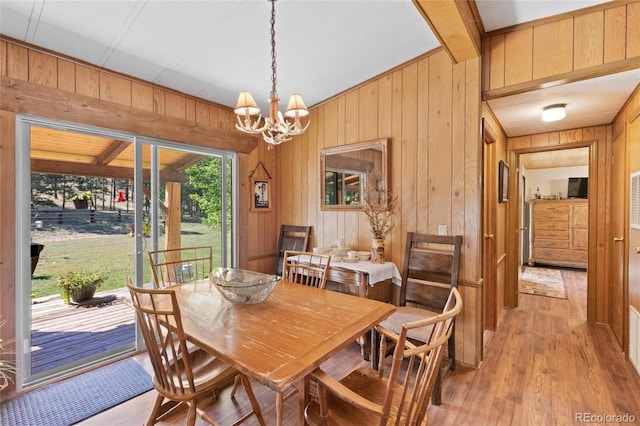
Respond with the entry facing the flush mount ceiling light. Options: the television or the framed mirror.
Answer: the television

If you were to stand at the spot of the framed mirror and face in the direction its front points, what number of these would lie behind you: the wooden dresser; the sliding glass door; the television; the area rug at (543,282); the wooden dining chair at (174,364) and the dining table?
3

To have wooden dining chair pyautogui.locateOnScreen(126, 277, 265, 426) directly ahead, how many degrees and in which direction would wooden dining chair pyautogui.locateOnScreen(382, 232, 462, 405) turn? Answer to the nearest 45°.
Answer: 0° — it already faces it

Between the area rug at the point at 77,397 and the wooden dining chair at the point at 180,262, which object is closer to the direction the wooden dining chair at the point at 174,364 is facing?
the wooden dining chair

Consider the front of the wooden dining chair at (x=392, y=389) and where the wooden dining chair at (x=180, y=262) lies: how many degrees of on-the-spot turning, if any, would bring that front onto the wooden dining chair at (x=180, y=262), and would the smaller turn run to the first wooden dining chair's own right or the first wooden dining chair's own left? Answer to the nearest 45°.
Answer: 0° — it already faces it

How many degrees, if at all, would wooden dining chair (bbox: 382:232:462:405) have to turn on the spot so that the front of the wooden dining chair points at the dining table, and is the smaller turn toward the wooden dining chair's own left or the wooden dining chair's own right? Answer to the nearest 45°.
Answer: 0° — it already faces it

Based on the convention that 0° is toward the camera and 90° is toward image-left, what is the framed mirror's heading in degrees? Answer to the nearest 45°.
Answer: approximately 45°

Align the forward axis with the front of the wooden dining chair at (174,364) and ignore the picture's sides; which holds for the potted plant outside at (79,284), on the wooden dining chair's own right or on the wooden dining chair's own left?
on the wooden dining chair's own left

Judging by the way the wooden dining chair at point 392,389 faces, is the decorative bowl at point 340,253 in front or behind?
in front

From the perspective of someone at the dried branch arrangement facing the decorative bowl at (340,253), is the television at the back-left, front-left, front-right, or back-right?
back-right

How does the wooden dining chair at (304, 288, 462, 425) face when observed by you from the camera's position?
facing away from the viewer and to the left of the viewer

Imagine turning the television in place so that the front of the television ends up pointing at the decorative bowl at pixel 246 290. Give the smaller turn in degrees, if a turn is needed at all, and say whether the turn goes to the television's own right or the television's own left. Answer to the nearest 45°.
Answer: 0° — it already faces it
